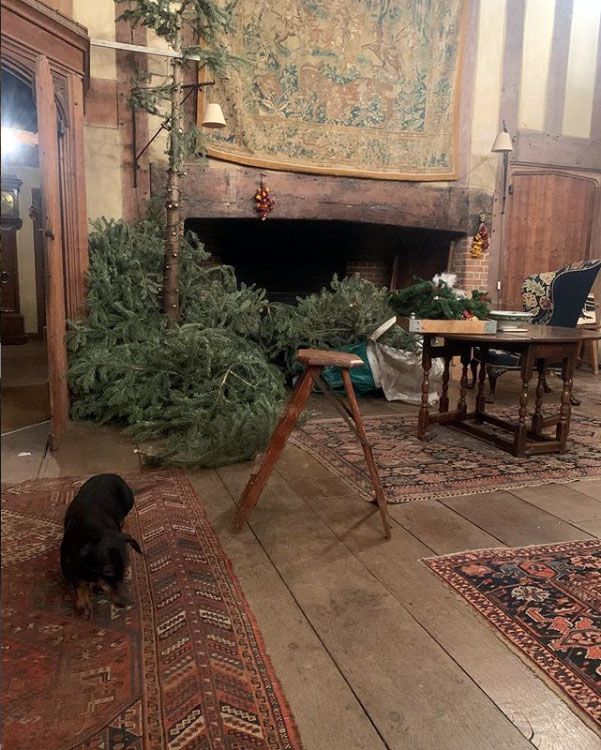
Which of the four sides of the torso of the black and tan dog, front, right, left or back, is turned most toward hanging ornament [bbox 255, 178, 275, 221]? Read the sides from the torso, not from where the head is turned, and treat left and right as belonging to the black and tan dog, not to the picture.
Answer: back

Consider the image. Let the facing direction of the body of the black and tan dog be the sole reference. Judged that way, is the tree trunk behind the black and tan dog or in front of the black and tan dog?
behind

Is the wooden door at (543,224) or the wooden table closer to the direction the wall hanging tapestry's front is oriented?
the wooden table

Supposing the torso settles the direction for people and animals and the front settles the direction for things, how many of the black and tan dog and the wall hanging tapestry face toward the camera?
2

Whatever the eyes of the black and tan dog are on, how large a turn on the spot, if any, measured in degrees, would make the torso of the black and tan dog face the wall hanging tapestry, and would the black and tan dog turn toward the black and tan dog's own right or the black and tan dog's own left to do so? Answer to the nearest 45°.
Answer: approximately 135° to the black and tan dog's own left

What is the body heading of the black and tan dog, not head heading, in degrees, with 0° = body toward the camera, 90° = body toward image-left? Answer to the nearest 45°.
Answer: approximately 0°

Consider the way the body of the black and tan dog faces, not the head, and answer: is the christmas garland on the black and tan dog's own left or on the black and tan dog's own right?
on the black and tan dog's own left
